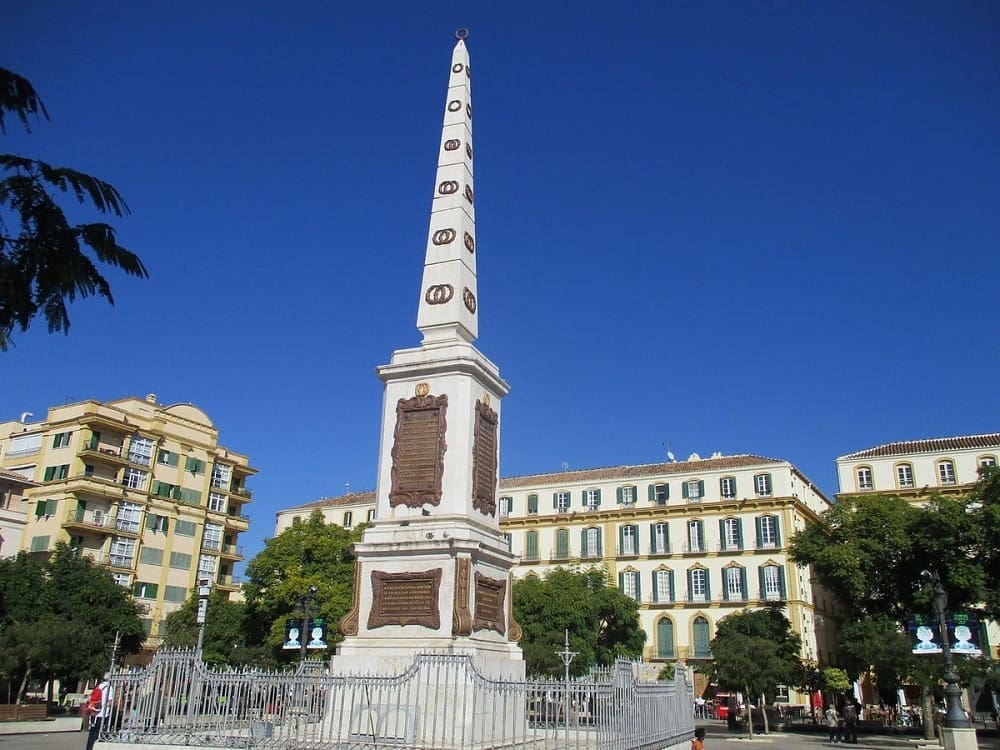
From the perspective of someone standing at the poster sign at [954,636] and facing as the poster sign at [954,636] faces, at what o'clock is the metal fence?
The metal fence is roughly at 1 o'clock from the poster sign.

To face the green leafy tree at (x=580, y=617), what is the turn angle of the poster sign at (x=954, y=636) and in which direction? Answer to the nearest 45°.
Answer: approximately 135° to its right

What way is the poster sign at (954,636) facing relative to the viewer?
toward the camera

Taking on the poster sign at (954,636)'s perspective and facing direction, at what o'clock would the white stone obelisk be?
The white stone obelisk is roughly at 1 o'clock from the poster sign.

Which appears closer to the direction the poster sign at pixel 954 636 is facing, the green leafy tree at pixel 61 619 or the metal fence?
the metal fence

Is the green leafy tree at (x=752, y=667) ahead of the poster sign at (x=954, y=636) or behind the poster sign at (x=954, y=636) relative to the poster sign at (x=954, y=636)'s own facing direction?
behind

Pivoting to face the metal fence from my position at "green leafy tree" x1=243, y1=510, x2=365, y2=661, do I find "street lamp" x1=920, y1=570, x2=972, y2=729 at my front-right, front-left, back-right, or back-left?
front-left

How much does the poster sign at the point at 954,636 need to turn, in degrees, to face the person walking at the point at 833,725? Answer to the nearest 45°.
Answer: approximately 135° to its right

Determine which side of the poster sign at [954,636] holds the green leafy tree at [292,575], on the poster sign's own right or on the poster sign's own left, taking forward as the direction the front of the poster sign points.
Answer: on the poster sign's own right

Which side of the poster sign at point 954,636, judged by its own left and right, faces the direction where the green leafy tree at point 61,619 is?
right
